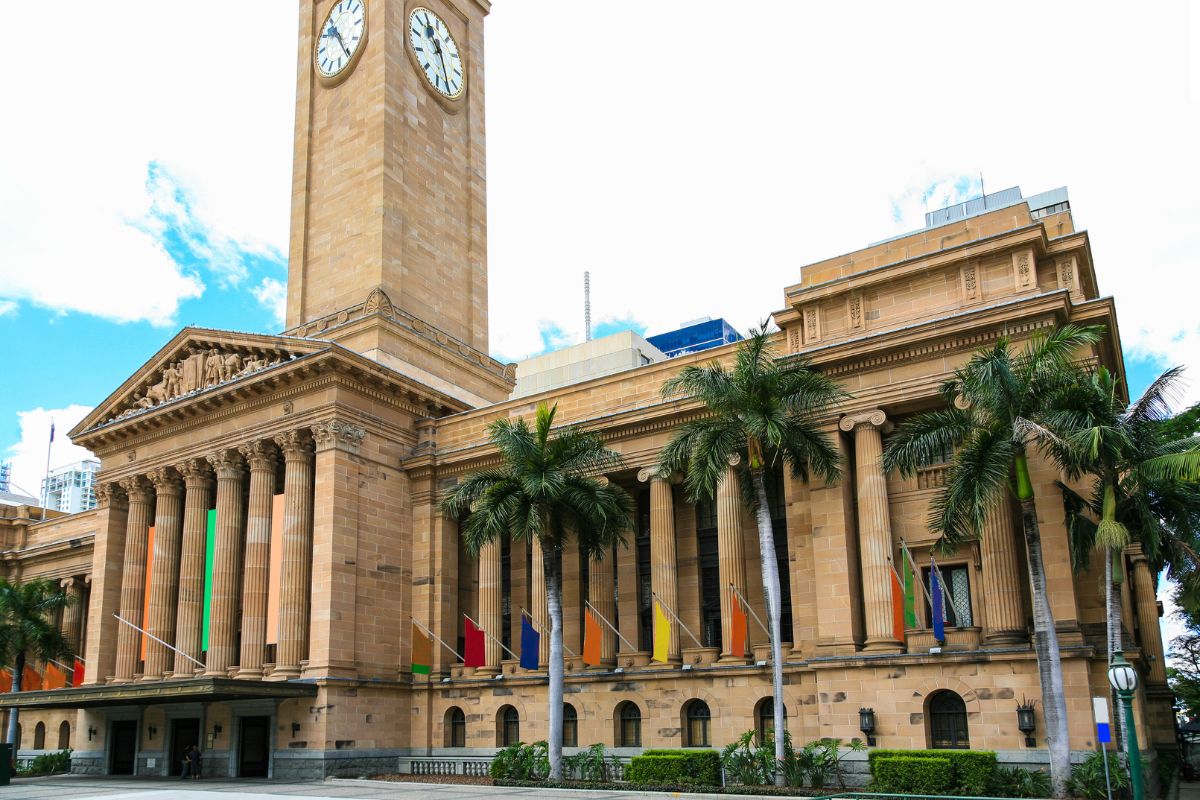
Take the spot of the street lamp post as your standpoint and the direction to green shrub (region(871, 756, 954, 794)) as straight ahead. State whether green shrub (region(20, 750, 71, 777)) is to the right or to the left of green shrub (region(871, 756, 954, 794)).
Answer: left

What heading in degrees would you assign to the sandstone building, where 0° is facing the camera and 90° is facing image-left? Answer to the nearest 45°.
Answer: approximately 45°

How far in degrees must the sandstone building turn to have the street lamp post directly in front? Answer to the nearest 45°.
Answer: approximately 90° to its left
